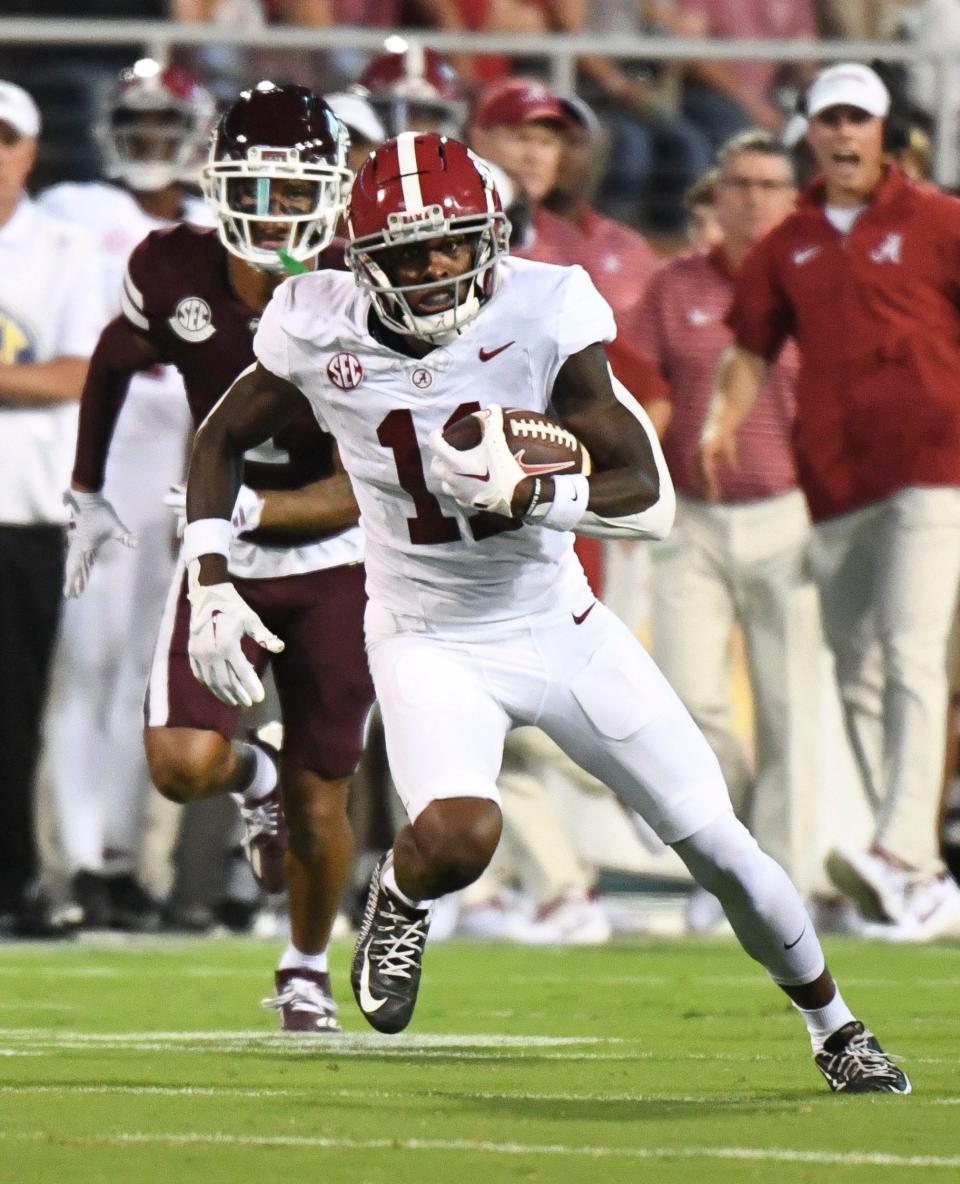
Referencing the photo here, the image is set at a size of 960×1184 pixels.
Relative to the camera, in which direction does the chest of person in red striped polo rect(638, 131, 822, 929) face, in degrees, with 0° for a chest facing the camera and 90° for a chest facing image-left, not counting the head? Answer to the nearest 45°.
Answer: approximately 0°

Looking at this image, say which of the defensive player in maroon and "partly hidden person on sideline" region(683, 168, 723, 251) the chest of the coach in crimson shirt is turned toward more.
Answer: the defensive player in maroon

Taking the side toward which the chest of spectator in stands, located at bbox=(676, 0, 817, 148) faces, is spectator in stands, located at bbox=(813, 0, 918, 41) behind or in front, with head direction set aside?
behind

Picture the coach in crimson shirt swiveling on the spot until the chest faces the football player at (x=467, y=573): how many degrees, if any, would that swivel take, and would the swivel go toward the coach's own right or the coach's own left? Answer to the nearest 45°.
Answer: approximately 45° to the coach's own left

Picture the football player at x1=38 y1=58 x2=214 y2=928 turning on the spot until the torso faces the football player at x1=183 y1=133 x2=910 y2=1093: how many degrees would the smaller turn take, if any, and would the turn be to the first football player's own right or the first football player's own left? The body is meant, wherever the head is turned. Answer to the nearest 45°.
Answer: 0° — they already face them
